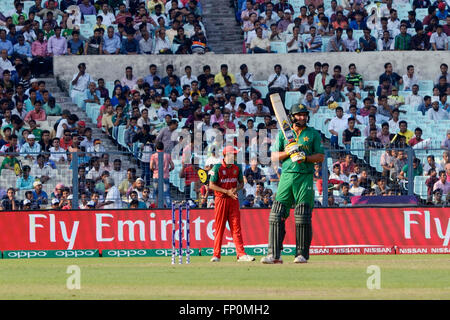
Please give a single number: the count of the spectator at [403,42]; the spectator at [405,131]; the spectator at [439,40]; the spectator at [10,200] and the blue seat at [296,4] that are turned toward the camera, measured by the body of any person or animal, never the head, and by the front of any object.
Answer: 5

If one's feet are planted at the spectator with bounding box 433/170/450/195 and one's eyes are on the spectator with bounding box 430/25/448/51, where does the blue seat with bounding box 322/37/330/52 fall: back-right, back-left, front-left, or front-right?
front-left

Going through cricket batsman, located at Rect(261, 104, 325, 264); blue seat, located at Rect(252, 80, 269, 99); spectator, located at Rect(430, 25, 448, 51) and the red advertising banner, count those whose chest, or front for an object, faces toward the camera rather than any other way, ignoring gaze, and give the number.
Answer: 4

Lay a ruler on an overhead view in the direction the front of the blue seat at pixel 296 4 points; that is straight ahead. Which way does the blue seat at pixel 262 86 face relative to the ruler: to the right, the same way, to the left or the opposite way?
the same way

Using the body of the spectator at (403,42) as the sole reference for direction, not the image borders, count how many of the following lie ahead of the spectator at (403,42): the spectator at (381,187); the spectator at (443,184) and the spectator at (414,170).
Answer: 3

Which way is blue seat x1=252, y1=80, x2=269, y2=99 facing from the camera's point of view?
toward the camera

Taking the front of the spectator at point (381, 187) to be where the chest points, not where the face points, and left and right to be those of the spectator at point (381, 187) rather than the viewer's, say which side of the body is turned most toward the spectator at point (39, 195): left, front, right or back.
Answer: right

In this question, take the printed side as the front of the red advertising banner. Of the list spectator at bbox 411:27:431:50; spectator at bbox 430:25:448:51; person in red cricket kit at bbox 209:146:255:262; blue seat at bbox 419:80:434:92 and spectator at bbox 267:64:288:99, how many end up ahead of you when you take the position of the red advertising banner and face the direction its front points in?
1

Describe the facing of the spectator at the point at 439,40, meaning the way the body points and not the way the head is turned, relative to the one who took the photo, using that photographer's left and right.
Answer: facing the viewer

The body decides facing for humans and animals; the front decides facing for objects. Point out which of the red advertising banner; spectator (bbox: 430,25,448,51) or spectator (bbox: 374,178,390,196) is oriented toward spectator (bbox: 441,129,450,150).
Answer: spectator (bbox: 430,25,448,51)

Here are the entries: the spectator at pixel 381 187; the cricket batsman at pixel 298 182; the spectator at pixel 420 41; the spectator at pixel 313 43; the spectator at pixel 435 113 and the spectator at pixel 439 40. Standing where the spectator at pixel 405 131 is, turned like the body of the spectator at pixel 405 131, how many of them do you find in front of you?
2

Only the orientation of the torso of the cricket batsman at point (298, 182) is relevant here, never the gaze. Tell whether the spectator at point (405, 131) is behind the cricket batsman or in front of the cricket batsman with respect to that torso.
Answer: behind

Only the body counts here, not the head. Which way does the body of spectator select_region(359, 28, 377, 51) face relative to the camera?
toward the camera
